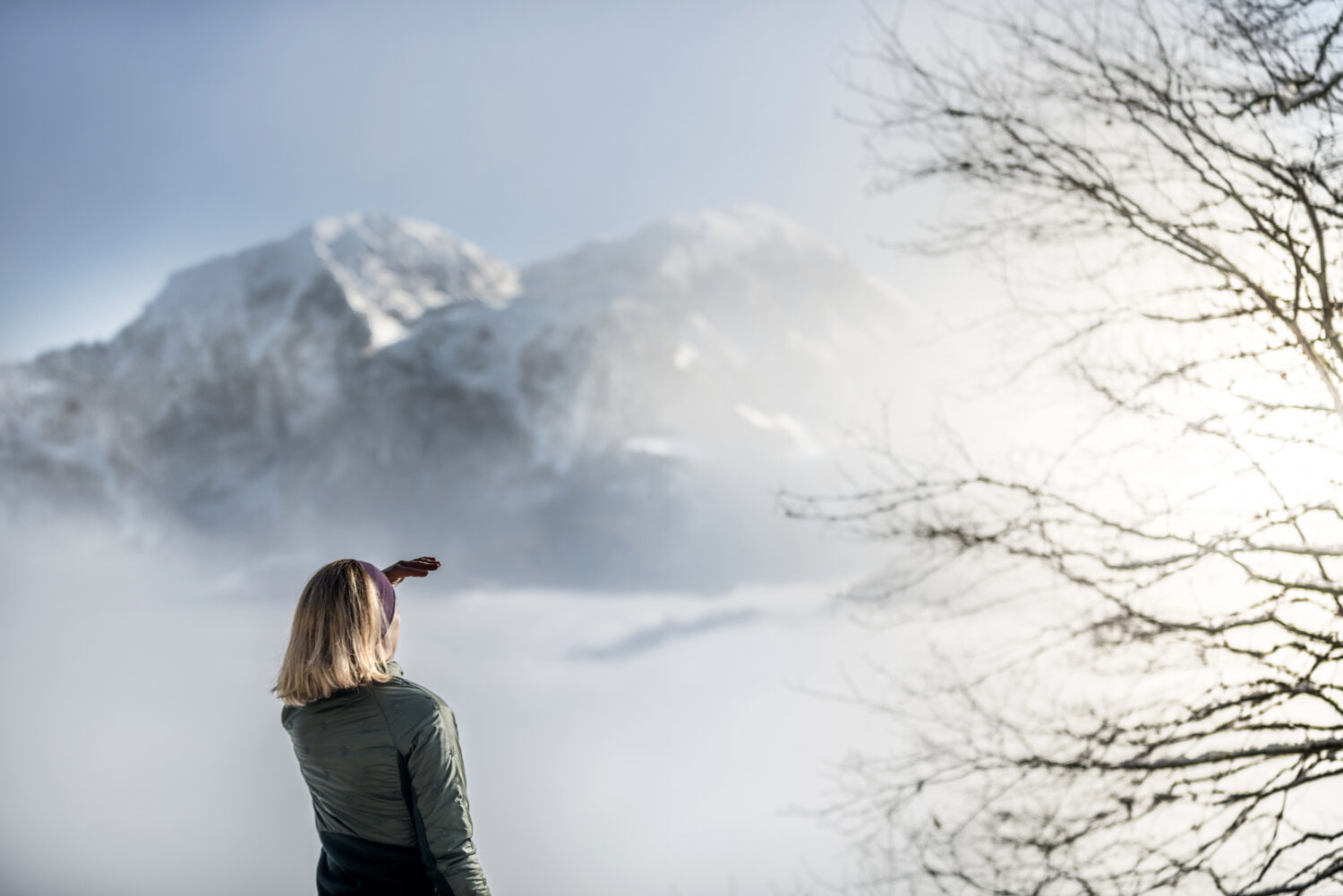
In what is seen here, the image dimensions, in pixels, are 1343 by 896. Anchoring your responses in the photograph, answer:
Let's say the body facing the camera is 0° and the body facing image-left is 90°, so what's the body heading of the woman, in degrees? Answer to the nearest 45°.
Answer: approximately 225°

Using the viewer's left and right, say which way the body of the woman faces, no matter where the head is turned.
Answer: facing away from the viewer and to the right of the viewer
